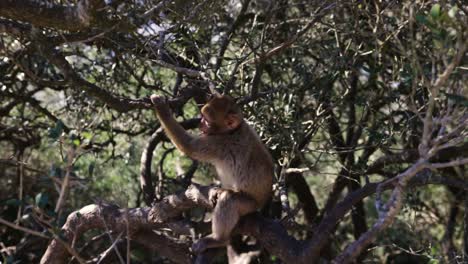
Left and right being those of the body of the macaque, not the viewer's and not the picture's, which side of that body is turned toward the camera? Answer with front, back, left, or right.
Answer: left
